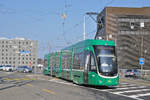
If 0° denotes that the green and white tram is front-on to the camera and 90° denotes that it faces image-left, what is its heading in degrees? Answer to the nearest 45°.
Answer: approximately 315°
